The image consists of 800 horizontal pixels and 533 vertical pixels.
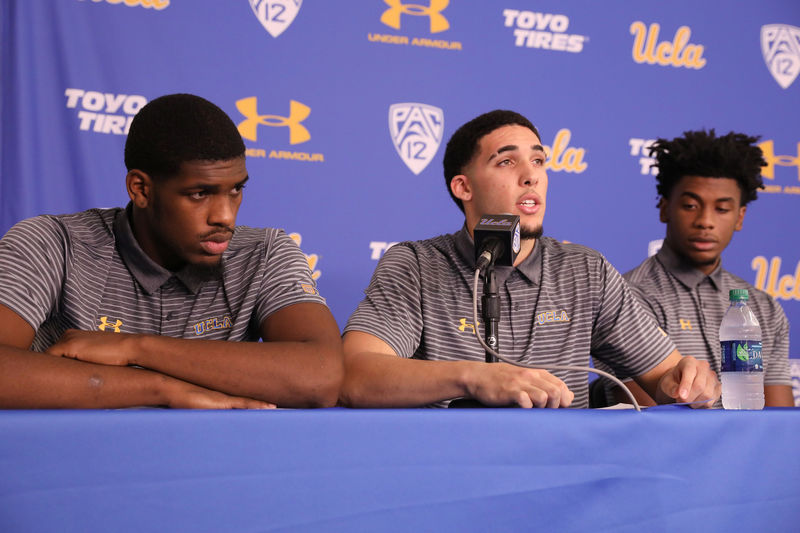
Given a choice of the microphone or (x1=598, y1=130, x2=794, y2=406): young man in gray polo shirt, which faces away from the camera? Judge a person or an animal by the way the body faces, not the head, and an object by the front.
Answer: the microphone

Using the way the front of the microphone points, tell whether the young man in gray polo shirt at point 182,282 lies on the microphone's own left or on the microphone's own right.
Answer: on the microphone's own left

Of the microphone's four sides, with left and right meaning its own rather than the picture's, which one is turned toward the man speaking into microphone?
front

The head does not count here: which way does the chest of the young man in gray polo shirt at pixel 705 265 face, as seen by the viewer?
toward the camera

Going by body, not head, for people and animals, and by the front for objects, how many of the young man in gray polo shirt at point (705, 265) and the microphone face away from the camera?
1

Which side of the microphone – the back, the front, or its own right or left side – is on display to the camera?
back

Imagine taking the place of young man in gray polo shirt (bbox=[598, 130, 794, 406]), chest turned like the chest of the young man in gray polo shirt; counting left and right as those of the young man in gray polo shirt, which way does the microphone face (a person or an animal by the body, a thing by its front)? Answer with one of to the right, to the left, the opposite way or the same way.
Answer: the opposite way

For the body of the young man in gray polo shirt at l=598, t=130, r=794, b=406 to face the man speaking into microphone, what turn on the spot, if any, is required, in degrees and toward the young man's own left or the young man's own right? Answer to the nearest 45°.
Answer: approximately 45° to the young man's own right

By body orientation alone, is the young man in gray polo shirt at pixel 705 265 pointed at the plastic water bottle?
yes

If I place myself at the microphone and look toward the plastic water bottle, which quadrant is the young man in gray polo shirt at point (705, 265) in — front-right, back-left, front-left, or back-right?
front-left

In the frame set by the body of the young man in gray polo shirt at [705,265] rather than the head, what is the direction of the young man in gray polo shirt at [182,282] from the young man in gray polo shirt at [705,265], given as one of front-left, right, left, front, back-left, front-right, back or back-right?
front-right
